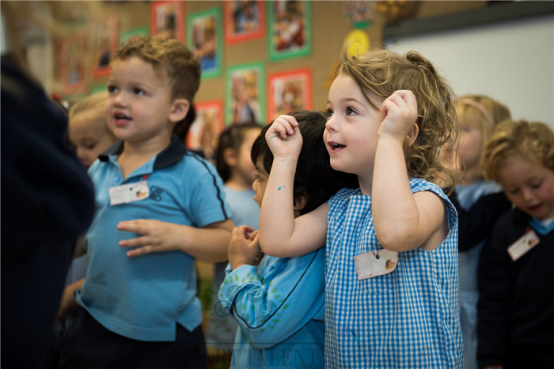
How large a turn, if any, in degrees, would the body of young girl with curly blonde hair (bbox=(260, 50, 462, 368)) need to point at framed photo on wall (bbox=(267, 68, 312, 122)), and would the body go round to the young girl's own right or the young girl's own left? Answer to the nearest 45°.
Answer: approximately 135° to the young girl's own right

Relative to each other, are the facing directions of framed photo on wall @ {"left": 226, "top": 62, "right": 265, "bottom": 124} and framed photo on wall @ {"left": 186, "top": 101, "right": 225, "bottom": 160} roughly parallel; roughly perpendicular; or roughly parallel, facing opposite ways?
roughly parallel

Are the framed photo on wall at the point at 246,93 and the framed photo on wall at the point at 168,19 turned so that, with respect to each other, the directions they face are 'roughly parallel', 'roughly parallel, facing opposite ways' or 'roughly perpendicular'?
roughly parallel

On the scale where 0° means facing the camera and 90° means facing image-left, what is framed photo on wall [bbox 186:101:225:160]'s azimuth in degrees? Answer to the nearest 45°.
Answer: approximately 45°

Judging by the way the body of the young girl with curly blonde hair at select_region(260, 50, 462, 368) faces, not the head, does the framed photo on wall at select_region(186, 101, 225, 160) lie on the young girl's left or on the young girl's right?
on the young girl's right

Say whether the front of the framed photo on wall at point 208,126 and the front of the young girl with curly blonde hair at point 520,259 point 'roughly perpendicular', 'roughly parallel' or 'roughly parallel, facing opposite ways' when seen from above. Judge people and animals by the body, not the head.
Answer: roughly parallel

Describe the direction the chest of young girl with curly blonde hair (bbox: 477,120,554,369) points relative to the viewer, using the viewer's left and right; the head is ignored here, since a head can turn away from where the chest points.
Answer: facing the viewer

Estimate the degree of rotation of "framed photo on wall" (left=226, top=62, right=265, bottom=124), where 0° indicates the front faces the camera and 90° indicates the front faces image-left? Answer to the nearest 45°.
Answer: approximately 45°

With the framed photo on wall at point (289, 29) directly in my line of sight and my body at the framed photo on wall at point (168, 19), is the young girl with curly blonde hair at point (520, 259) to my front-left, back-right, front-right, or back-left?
front-right

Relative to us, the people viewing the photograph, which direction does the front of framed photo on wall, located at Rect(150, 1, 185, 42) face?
facing the viewer and to the left of the viewer

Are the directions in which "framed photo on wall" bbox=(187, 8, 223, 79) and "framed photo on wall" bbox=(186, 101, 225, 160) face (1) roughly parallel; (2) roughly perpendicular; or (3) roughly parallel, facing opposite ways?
roughly parallel

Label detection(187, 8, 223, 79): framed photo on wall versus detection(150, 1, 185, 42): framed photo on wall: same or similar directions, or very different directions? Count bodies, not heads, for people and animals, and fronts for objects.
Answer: same or similar directions

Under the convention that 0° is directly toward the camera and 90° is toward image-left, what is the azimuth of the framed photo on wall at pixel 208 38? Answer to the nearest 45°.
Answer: approximately 45°

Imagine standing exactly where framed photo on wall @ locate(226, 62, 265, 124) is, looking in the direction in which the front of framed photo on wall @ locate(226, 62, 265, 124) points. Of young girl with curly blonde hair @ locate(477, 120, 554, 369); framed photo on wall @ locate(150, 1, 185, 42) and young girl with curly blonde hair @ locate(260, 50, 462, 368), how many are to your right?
1
